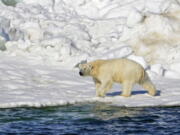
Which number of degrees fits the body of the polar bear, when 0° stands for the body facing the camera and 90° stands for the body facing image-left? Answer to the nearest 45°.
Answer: approximately 90°
